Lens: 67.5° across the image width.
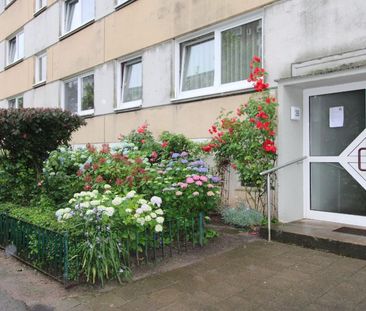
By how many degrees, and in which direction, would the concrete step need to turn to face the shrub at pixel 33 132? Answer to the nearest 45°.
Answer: approximately 45° to its right

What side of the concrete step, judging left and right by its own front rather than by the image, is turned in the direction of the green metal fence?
front

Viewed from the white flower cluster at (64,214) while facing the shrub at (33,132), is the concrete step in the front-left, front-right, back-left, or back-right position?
back-right

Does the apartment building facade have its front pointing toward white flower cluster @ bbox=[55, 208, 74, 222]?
yes

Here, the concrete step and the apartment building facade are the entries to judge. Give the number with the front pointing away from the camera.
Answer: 0

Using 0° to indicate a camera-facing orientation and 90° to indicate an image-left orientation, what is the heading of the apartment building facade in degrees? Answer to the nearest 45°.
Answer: approximately 45°

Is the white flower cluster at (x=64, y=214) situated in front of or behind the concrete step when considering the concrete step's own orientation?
in front
